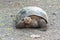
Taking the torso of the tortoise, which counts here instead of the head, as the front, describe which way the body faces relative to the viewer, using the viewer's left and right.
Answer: facing the viewer and to the left of the viewer
